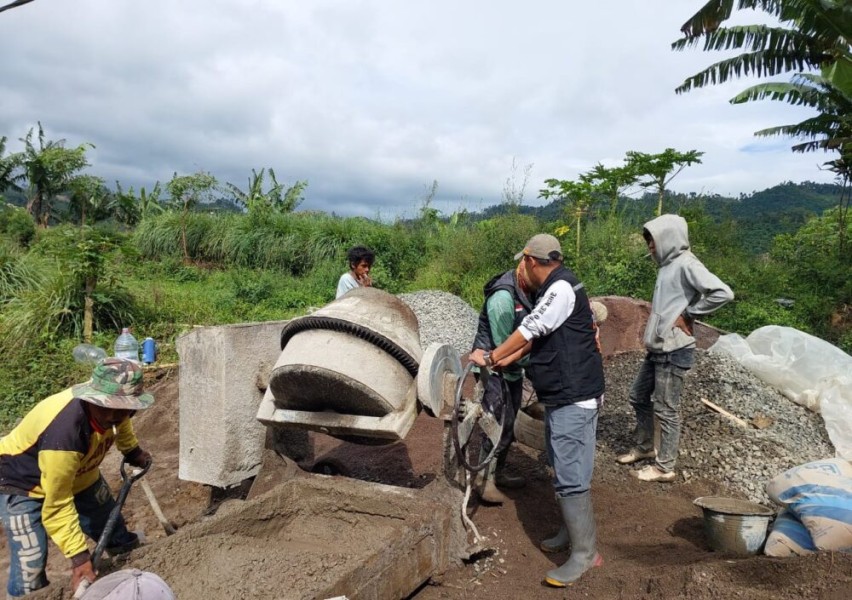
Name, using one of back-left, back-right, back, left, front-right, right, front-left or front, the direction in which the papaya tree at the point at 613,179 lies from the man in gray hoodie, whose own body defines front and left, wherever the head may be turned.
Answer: right

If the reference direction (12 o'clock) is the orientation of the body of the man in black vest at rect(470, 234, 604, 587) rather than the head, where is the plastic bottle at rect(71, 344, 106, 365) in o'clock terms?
The plastic bottle is roughly at 1 o'clock from the man in black vest.

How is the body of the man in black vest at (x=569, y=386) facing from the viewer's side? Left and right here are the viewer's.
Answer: facing to the left of the viewer

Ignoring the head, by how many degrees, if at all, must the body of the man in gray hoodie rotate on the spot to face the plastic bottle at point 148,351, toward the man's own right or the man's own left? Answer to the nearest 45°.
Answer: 0° — they already face it

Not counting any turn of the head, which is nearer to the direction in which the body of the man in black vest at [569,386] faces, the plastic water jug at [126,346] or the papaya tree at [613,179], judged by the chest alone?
the plastic water jug

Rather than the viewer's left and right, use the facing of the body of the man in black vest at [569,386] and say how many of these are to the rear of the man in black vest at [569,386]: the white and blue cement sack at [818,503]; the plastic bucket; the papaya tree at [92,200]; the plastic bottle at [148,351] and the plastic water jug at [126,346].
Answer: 2

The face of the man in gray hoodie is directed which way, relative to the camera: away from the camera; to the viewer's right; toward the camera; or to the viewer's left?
to the viewer's left

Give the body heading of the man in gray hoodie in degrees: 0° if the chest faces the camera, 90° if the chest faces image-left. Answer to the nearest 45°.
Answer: approximately 90°

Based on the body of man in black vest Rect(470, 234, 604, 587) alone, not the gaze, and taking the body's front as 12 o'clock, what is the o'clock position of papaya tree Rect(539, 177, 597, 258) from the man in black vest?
The papaya tree is roughly at 3 o'clock from the man in black vest.

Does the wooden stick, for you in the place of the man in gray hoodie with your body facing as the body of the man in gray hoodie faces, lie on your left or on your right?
on your right

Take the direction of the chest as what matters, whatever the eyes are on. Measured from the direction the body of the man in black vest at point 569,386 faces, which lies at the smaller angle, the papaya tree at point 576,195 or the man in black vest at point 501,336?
the man in black vest

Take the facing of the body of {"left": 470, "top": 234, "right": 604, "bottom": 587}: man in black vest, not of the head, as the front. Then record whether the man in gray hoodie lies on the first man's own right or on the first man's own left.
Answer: on the first man's own right

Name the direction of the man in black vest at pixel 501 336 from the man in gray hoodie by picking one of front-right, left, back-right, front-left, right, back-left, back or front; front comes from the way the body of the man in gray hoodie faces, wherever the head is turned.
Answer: front-left
